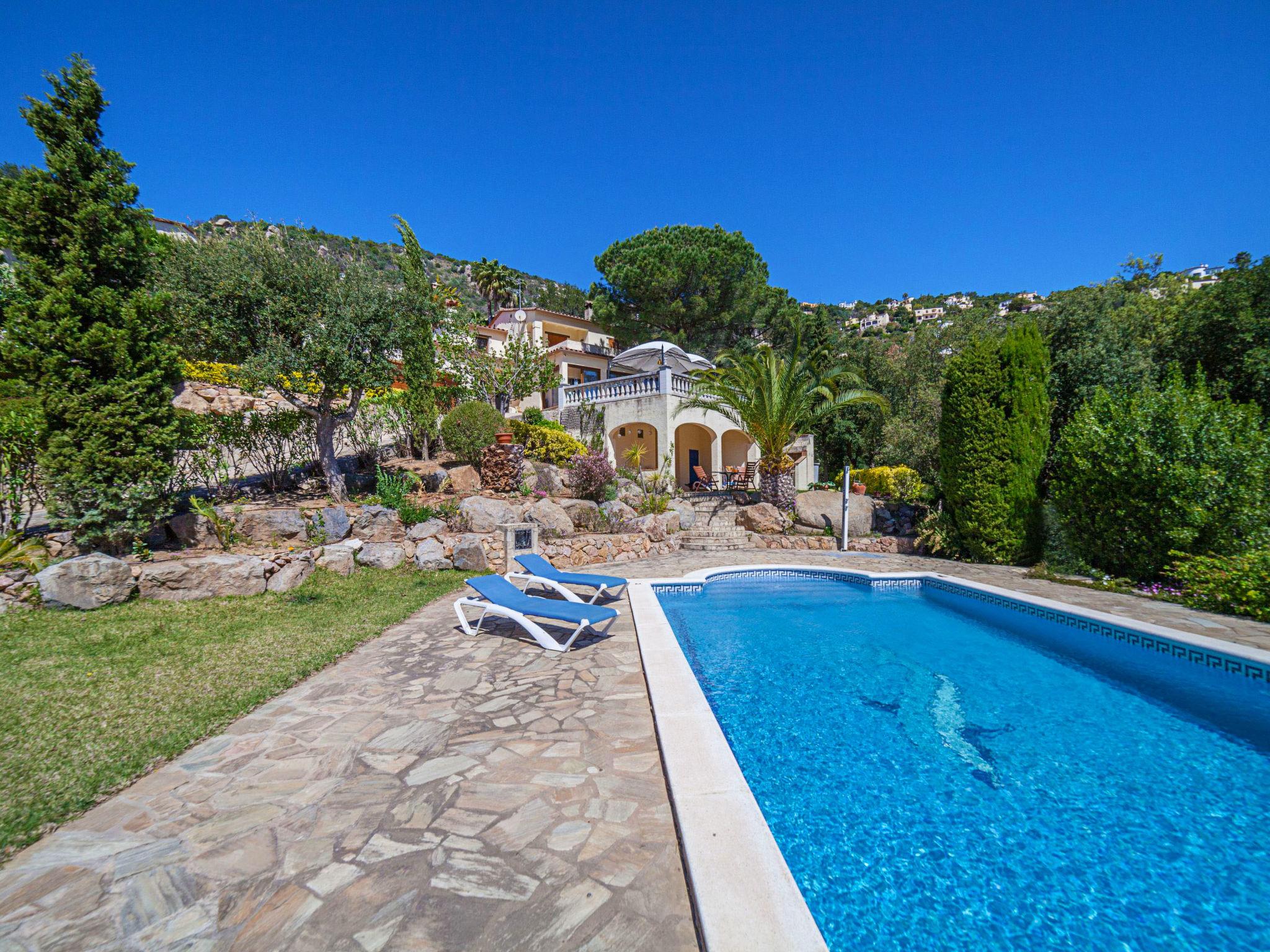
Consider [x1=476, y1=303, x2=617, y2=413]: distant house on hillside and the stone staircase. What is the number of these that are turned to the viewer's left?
0

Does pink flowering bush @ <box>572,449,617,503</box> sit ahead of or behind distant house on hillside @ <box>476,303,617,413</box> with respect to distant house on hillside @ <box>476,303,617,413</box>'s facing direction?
ahead

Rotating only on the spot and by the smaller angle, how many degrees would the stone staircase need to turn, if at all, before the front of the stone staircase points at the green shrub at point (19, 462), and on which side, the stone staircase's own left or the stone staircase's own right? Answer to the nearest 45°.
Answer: approximately 45° to the stone staircase's own right

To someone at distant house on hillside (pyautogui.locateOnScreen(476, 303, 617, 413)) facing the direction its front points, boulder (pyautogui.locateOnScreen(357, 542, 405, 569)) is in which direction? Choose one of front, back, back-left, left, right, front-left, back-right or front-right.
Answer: front-right

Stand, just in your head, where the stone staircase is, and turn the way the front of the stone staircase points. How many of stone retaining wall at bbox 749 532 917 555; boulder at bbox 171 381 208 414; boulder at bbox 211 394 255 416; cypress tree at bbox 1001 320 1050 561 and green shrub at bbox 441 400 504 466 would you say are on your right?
3

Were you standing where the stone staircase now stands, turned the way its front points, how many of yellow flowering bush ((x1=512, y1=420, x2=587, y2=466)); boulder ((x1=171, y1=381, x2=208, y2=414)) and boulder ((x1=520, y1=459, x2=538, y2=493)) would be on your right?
3

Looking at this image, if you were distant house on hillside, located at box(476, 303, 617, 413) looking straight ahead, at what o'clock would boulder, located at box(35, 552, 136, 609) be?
The boulder is roughly at 2 o'clock from the distant house on hillside.

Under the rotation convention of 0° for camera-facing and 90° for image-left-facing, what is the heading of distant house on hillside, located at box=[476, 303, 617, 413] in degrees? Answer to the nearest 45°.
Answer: approximately 315°

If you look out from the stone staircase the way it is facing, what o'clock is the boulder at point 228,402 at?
The boulder is roughly at 3 o'clock from the stone staircase.

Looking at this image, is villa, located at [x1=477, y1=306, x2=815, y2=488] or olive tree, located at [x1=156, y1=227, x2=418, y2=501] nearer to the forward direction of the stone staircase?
the olive tree

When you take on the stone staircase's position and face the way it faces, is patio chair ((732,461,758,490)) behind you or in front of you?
behind

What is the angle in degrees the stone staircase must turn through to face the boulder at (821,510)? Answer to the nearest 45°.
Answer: approximately 90° to its left

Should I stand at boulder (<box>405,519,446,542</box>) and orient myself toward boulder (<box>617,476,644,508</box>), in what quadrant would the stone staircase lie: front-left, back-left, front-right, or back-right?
front-right

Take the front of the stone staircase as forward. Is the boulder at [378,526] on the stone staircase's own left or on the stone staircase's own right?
on the stone staircase's own right

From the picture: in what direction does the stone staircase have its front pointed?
toward the camera

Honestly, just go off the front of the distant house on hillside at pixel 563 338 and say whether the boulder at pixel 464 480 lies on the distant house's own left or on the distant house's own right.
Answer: on the distant house's own right
